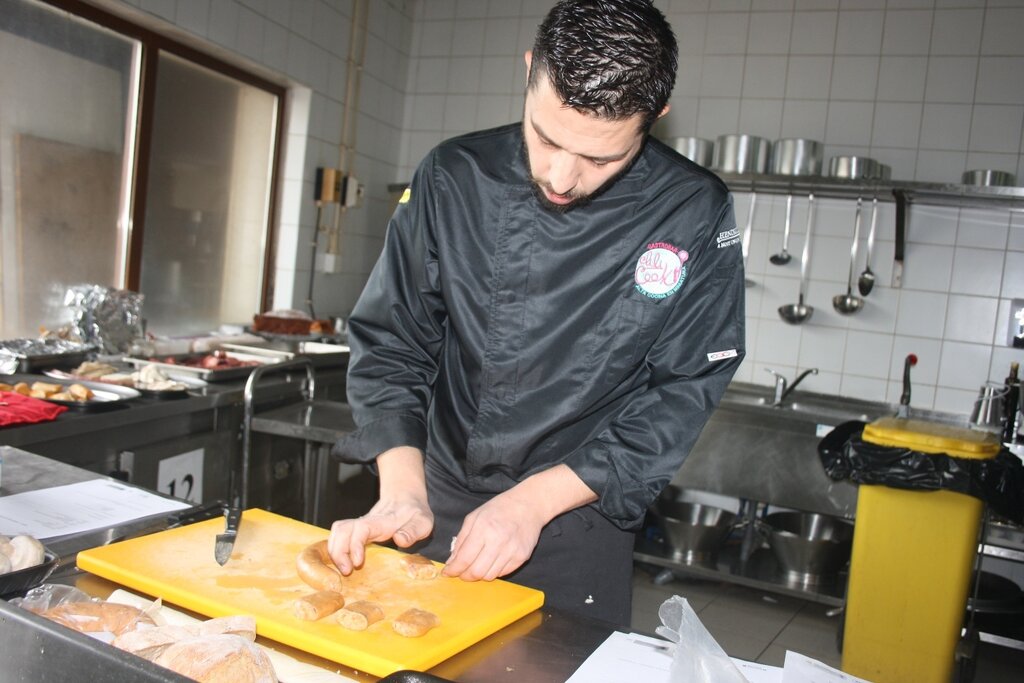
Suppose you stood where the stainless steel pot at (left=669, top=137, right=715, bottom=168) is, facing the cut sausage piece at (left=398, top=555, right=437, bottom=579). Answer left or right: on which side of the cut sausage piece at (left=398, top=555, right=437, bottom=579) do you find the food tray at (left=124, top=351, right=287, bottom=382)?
right

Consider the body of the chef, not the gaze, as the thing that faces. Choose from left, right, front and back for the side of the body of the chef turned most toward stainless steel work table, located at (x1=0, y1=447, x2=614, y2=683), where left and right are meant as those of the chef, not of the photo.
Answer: front

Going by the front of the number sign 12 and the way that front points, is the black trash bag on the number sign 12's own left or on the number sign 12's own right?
on the number sign 12's own left

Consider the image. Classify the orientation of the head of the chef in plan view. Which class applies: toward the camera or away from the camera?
toward the camera

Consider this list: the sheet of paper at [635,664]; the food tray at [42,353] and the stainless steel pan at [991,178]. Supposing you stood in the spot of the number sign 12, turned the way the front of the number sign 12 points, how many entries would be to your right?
1

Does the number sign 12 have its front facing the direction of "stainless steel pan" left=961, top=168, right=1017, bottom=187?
no

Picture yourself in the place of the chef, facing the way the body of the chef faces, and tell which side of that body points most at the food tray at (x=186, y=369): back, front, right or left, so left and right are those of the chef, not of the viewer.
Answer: right

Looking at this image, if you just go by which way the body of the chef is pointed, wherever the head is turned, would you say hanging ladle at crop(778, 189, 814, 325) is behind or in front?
behind

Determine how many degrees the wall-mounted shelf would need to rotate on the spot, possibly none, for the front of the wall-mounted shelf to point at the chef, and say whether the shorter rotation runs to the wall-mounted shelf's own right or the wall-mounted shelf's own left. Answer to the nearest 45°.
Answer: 0° — it already faces them

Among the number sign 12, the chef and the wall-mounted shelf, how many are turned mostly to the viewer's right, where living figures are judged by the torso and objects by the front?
0

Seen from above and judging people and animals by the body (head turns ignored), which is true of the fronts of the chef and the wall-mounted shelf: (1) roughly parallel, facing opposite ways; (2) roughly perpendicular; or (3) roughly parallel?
roughly parallel

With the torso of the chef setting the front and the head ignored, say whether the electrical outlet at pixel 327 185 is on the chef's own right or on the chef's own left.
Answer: on the chef's own right

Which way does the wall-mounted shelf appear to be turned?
toward the camera

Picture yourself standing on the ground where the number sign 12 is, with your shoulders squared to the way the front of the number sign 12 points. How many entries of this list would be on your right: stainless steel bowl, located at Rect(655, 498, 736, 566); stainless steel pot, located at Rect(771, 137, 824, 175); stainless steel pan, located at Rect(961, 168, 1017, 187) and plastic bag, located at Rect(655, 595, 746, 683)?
0
